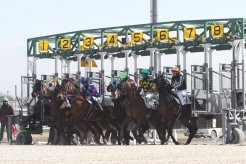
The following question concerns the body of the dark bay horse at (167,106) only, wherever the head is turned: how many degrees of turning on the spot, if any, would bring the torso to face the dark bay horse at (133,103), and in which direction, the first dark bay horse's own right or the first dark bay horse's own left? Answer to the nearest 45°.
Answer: approximately 45° to the first dark bay horse's own right

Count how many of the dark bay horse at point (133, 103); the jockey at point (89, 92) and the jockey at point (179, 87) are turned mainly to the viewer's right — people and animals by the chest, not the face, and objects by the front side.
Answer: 0

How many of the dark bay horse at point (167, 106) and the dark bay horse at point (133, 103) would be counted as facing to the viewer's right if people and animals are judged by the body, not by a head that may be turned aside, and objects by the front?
0

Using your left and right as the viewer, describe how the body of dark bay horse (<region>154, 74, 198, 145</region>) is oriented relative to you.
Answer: facing the viewer and to the left of the viewer

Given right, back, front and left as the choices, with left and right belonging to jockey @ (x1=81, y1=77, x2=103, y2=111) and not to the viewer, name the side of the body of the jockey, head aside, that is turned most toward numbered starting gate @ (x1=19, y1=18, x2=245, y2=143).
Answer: back

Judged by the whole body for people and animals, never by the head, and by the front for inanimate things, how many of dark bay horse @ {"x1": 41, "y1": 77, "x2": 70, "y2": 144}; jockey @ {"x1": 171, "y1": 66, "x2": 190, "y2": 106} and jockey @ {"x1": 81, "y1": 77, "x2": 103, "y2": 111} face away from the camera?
0
